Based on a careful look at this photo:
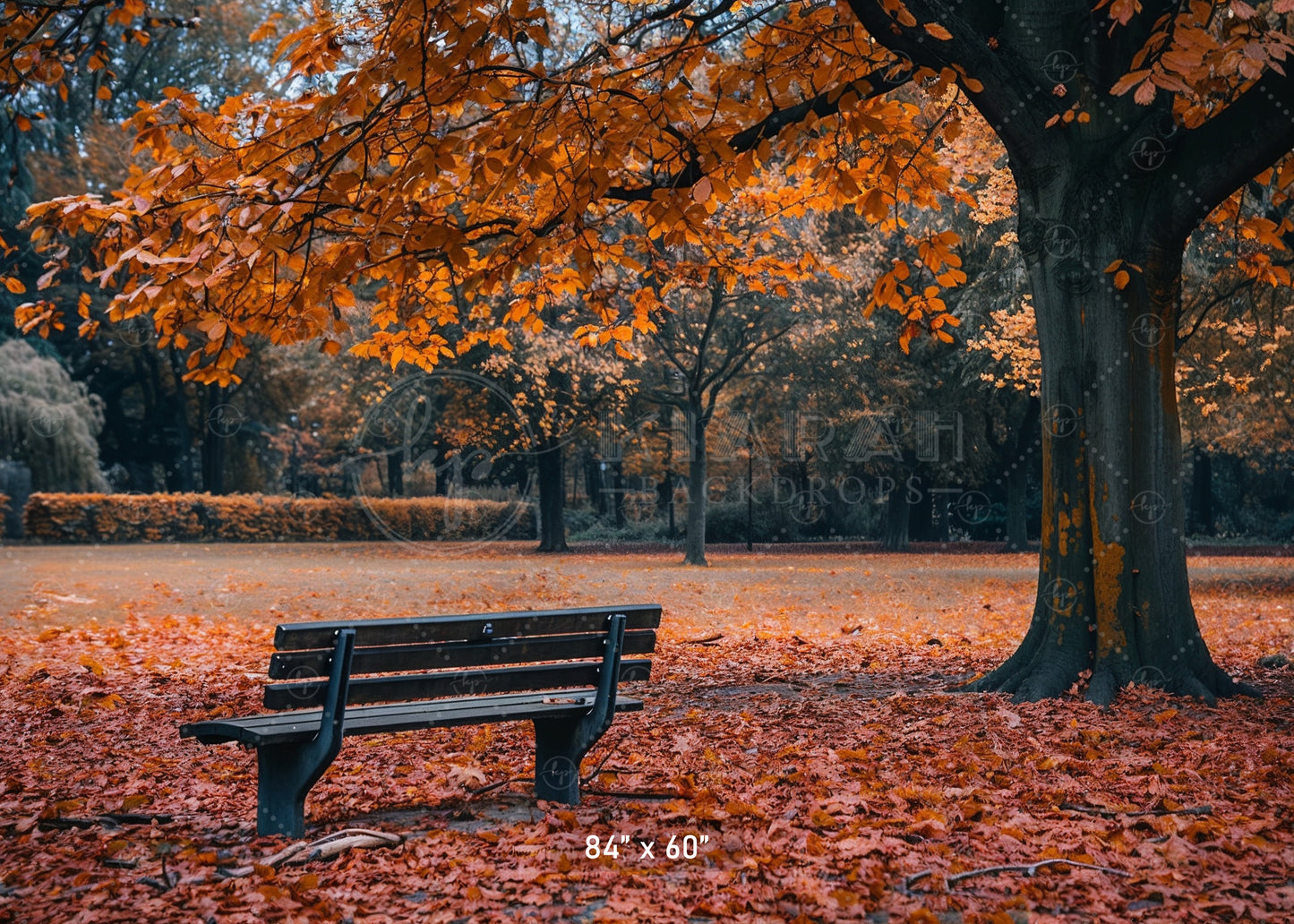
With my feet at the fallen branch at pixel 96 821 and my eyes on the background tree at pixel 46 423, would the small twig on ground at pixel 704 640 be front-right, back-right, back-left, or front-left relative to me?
front-right

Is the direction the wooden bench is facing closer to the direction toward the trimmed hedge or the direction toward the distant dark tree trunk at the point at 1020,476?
the trimmed hedge
